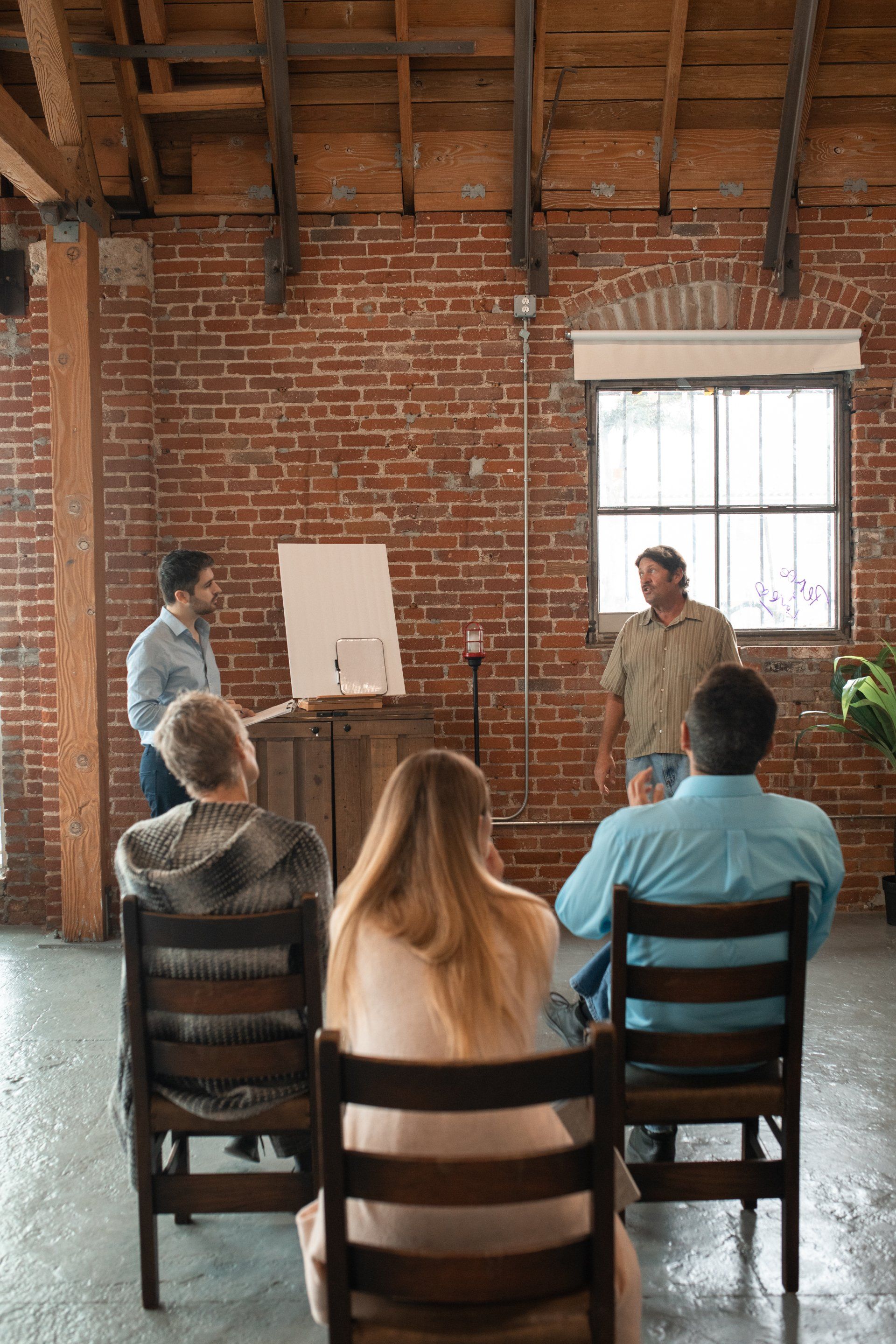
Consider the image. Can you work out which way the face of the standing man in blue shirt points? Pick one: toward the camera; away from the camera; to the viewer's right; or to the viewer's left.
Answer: to the viewer's right

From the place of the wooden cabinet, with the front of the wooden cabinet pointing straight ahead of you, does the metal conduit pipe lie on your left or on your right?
on your left

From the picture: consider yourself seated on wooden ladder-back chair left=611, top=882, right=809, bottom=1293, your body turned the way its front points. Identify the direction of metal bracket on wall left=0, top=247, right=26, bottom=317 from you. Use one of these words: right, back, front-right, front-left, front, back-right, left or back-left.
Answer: front-left

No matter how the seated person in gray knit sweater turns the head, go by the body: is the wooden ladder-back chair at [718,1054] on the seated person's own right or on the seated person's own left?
on the seated person's own right

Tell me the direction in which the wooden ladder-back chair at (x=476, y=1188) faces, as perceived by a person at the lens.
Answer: facing away from the viewer

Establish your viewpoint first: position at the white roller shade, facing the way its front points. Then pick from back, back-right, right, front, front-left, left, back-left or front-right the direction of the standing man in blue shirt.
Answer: front-right

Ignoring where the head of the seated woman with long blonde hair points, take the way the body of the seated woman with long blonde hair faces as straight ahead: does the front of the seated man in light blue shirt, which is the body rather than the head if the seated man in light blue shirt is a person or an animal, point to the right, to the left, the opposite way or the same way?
the same way

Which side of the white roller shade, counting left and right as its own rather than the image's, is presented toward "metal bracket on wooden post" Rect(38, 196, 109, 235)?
right

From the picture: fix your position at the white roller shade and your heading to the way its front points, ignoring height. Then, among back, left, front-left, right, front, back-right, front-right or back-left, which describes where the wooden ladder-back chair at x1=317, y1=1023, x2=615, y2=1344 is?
front

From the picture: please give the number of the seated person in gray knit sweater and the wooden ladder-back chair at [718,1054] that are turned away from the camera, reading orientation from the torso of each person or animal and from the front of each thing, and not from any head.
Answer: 2

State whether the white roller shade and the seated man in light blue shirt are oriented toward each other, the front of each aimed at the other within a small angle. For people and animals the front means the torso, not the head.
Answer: yes

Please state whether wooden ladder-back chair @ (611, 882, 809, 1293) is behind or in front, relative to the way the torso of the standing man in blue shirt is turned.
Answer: in front

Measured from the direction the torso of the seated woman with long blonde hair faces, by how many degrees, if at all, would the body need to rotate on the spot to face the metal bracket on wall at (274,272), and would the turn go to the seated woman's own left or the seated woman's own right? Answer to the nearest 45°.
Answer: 0° — they already face it

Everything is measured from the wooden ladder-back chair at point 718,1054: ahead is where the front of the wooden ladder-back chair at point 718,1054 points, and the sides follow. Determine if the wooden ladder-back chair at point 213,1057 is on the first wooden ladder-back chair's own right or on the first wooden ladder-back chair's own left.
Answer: on the first wooden ladder-back chair's own left

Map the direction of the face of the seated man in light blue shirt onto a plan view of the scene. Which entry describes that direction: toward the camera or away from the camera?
away from the camera

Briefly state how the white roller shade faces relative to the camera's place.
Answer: facing the viewer

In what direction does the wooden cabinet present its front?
toward the camera

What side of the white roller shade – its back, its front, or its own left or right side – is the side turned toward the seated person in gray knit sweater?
front

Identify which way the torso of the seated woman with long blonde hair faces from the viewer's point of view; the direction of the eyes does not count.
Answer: away from the camera
